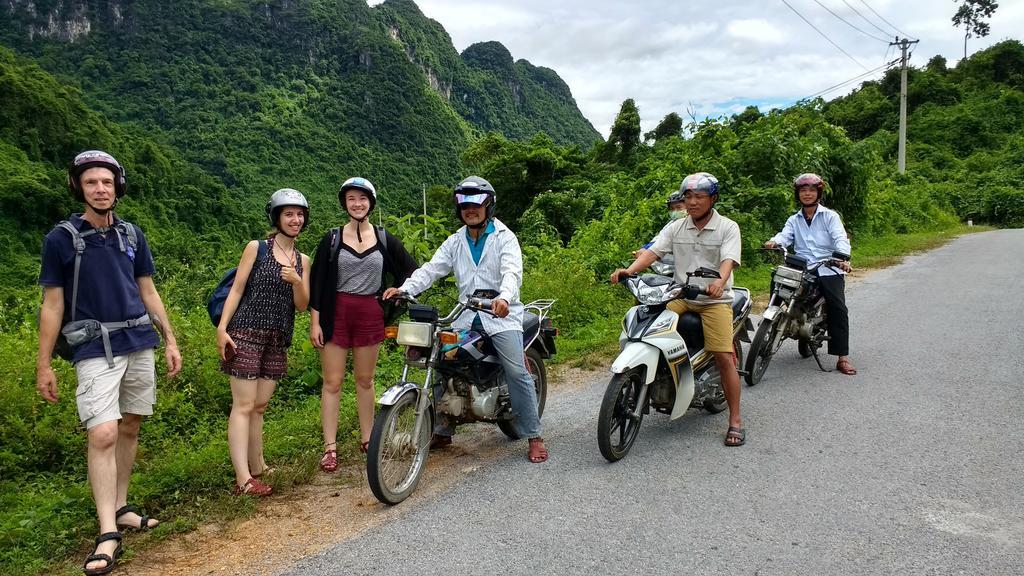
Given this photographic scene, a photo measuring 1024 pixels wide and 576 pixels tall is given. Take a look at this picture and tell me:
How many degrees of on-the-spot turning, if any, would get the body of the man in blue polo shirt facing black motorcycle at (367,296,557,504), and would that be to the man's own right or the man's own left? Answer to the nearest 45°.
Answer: approximately 90° to the man's own left

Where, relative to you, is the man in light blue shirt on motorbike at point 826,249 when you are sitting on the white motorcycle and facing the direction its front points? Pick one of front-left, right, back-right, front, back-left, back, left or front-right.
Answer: back

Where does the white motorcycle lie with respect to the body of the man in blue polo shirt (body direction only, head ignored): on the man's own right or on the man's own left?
on the man's own left

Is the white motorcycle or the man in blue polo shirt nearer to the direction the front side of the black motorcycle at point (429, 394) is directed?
the man in blue polo shirt

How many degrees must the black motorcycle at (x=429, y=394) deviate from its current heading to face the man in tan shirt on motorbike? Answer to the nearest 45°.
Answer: approximately 135° to its left

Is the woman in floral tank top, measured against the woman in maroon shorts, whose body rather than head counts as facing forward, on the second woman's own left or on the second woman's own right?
on the second woman's own right

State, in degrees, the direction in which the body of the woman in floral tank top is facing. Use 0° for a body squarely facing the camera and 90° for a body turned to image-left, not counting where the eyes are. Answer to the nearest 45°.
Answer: approximately 315°

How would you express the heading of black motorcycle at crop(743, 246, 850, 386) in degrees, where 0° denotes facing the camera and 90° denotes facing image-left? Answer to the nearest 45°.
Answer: approximately 45°

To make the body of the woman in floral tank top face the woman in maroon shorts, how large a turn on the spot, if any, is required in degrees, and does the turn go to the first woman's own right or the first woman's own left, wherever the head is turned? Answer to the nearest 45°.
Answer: approximately 45° to the first woman's own left

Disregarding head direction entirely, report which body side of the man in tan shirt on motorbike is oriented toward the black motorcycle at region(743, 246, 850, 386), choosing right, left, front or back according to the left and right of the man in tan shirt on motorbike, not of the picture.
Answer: back

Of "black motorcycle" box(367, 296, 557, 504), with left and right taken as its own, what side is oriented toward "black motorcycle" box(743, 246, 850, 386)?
back

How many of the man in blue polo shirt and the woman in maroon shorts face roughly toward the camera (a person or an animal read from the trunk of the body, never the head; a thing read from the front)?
2

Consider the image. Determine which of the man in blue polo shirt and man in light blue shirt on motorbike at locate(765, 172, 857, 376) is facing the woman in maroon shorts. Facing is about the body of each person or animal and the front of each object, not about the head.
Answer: the man in light blue shirt on motorbike
